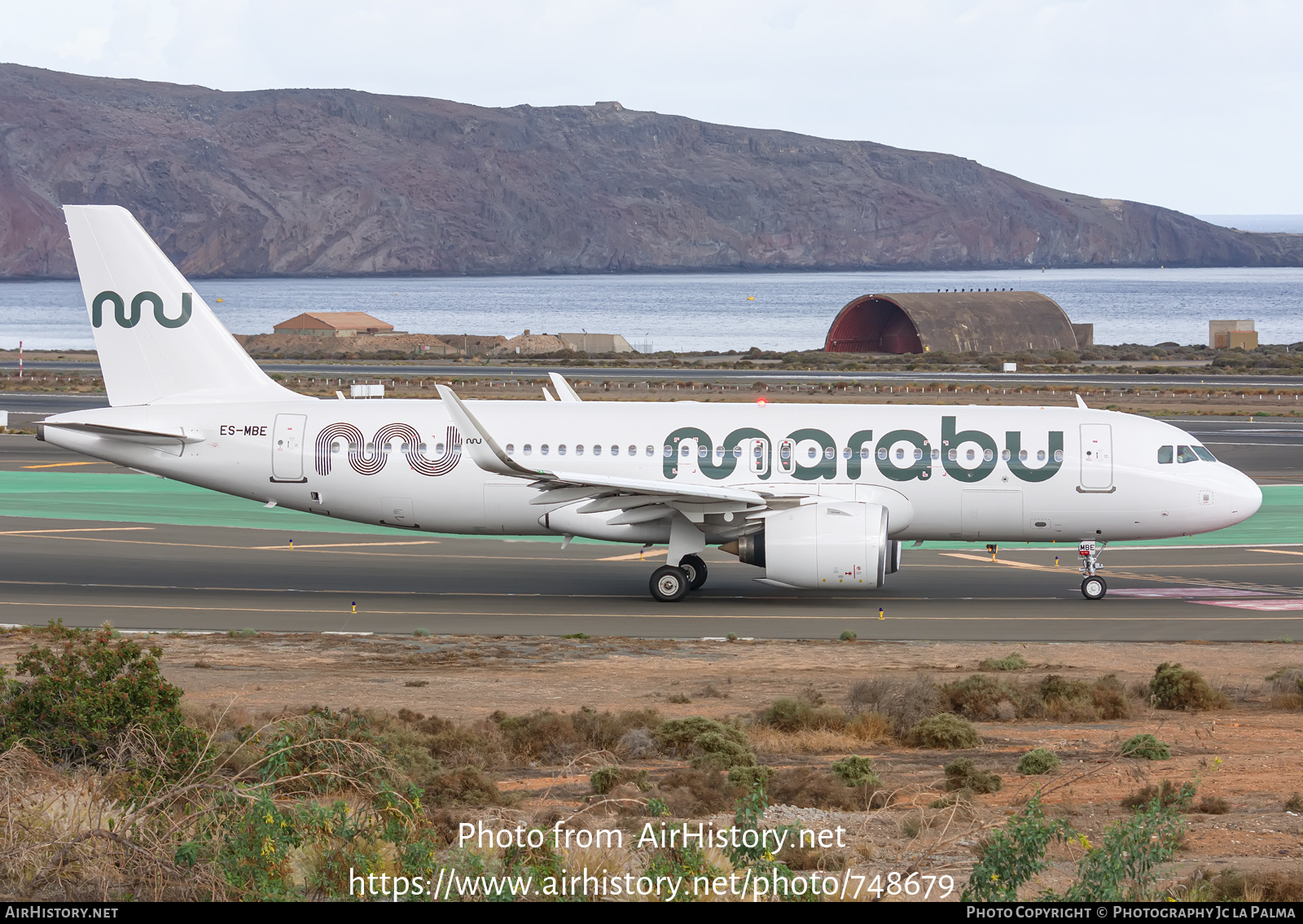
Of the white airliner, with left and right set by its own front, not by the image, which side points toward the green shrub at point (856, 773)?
right

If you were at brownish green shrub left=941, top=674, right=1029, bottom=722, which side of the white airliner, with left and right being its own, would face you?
right

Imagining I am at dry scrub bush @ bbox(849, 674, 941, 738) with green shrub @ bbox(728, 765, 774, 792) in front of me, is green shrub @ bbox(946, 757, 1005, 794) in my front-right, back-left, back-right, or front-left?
front-left

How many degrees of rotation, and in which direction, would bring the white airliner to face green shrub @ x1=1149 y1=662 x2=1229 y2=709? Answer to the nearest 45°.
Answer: approximately 45° to its right

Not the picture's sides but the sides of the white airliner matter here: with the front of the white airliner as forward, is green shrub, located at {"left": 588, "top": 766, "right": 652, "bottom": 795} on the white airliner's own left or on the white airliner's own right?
on the white airliner's own right

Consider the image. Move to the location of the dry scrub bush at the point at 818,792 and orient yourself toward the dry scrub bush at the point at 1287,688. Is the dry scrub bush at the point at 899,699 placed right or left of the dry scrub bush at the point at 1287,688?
left

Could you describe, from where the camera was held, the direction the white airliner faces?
facing to the right of the viewer

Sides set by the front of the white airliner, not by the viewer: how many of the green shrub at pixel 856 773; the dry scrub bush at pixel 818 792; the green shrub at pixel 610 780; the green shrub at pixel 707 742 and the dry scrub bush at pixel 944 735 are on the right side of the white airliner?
5

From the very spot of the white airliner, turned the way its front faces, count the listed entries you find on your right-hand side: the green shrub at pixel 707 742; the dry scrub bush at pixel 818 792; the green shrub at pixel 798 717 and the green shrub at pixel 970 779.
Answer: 4

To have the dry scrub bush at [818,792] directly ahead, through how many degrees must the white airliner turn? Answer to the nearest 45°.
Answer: approximately 90° to its right

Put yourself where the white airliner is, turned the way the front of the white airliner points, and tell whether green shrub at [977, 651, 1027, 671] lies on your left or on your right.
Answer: on your right

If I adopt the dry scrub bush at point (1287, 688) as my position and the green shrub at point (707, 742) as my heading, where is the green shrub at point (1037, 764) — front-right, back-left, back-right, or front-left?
front-left
